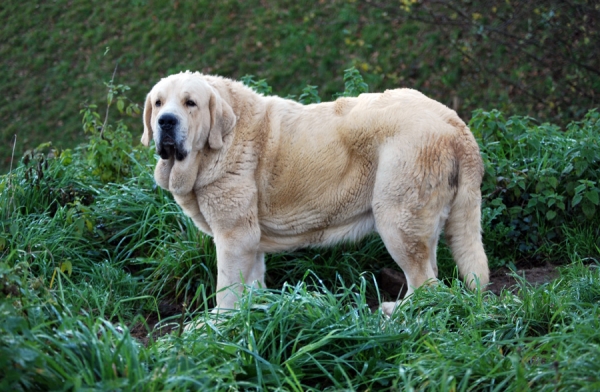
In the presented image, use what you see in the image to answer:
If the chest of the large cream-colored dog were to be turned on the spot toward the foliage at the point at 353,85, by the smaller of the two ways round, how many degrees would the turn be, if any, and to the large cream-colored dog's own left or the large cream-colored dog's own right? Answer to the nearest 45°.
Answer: approximately 90° to the large cream-colored dog's own right

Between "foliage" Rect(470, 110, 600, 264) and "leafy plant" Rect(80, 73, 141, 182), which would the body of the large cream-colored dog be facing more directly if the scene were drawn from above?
the leafy plant

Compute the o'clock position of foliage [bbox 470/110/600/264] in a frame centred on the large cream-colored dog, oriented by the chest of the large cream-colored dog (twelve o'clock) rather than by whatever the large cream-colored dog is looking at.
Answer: The foliage is roughly at 5 o'clock from the large cream-colored dog.

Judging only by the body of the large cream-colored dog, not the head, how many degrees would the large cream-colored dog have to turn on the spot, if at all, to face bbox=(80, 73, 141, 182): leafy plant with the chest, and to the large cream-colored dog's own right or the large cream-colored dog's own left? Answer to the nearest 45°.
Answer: approximately 45° to the large cream-colored dog's own right

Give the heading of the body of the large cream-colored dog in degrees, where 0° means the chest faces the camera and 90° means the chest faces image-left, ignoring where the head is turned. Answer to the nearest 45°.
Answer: approximately 90°
